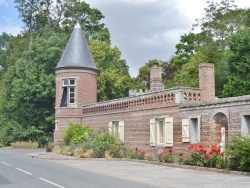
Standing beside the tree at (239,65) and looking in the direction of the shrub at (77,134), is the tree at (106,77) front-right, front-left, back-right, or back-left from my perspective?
front-right

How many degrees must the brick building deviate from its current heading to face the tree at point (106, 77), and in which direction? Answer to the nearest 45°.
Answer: approximately 135° to its right

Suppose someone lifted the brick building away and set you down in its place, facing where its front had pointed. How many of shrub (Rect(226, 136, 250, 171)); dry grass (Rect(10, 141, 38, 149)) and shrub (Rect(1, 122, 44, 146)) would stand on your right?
2

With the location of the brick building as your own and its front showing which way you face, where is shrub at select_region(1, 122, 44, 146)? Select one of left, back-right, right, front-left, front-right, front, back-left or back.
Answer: right

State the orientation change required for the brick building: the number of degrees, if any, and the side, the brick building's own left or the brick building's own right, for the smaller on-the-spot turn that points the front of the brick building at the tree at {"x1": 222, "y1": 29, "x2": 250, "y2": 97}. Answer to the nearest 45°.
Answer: approximately 180°

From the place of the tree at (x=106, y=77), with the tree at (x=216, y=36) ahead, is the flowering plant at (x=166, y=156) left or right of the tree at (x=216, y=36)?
right

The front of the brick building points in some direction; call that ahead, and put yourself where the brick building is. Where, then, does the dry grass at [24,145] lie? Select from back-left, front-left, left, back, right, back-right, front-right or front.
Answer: right

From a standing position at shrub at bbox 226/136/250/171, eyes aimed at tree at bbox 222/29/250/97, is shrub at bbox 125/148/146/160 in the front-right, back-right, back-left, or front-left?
front-left

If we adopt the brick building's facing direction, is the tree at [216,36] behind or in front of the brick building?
behind

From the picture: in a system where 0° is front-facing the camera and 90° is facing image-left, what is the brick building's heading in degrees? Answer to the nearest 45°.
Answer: approximately 45°

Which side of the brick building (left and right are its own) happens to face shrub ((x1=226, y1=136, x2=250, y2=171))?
left

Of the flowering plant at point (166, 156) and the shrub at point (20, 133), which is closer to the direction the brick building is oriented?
the flowering plant

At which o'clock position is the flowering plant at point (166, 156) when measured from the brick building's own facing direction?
The flowering plant is roughly at 10 o'clock from the brick building.
